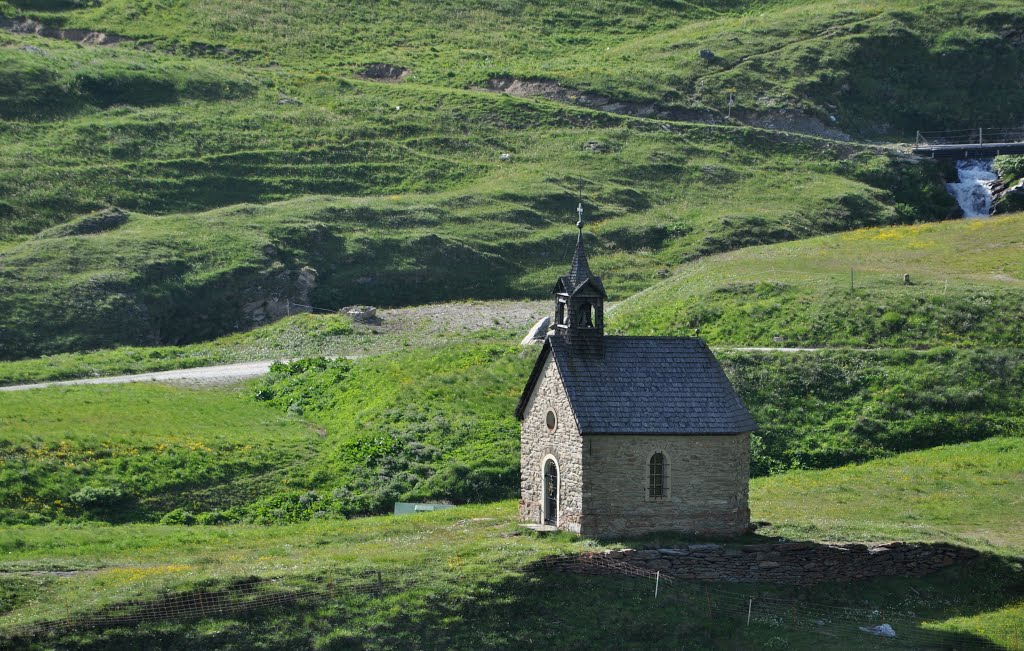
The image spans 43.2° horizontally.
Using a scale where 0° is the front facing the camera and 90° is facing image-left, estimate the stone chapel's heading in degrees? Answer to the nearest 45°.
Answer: approximately 45°

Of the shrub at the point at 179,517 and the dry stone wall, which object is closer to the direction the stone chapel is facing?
the shrub

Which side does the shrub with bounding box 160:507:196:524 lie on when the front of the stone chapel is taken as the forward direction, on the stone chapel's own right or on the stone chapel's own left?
on the stone chapel's own right
